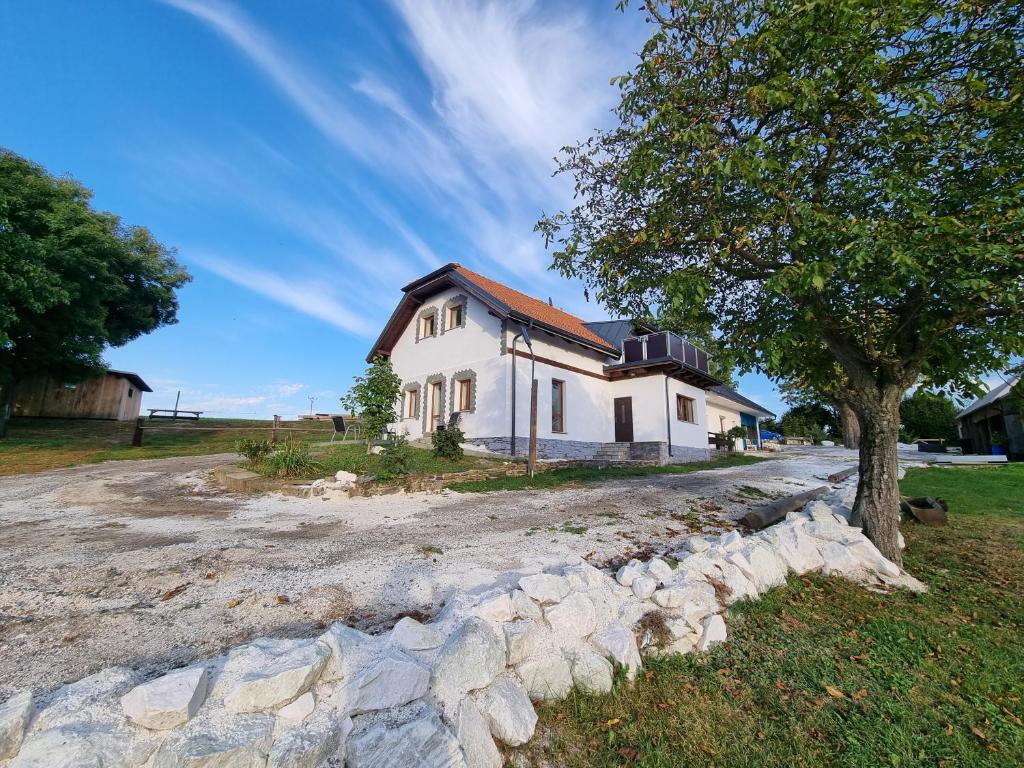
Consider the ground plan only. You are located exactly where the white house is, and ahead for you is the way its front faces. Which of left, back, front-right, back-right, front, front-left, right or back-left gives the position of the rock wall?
front-left

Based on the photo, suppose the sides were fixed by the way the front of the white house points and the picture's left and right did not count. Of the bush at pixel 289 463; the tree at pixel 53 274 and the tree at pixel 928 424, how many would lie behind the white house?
1

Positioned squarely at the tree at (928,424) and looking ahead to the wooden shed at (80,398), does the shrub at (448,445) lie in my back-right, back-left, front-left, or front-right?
front-left

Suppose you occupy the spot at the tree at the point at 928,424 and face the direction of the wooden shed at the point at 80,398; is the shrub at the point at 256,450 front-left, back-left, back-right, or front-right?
front-left
